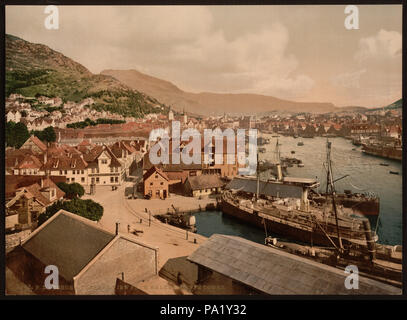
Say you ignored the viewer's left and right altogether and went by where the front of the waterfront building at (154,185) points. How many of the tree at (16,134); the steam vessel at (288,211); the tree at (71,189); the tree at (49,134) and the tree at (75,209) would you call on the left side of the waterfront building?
1

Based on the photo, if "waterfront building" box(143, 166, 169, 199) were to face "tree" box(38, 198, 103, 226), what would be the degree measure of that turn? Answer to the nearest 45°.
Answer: approximately 90° to its right

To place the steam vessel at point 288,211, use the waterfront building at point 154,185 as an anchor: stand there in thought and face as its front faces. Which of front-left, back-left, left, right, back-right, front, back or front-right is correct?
left

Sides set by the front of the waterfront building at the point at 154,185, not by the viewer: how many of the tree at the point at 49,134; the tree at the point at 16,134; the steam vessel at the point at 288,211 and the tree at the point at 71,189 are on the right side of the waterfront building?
3

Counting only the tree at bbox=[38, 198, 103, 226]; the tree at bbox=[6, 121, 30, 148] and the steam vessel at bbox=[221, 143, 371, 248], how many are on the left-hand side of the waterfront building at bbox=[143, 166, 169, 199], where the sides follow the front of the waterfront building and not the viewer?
1

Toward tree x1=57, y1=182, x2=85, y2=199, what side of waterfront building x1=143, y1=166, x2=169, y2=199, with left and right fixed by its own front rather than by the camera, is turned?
right

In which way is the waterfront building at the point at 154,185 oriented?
toward the camera

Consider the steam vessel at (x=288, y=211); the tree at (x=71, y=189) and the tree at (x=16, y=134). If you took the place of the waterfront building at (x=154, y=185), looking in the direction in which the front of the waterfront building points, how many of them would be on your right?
2
